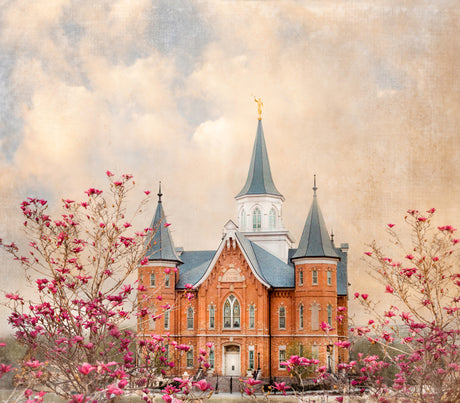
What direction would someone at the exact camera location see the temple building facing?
facing the viewer
